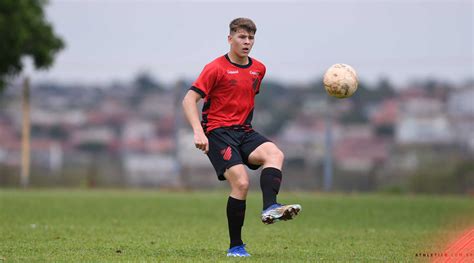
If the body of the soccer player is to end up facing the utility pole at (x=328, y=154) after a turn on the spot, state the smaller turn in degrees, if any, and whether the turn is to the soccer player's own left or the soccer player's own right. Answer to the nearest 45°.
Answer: approximately 135° to the soccer player's own left

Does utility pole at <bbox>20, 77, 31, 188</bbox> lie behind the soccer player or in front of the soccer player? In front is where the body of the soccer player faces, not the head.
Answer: behind

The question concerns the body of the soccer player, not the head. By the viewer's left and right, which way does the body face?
facing the viewer and to the right of the viewer

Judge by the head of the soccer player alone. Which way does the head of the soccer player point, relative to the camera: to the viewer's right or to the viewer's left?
to the viewer's right

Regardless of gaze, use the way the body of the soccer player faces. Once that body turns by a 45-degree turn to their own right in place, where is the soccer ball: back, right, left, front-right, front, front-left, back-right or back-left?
left

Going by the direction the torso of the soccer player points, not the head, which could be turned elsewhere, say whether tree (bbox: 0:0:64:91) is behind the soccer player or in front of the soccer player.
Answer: behind
